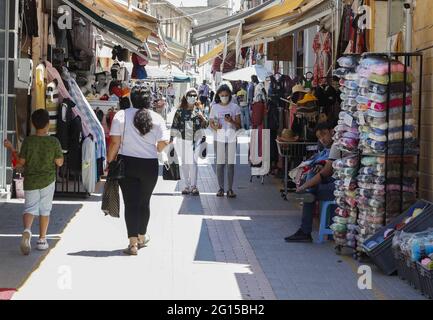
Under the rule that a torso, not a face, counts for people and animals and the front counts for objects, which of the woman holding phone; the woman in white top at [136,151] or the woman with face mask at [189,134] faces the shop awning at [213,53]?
the woman in white top

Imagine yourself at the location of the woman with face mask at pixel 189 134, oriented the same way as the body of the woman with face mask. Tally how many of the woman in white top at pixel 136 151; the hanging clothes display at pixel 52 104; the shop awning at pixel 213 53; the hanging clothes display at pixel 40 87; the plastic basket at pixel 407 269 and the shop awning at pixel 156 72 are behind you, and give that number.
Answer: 2

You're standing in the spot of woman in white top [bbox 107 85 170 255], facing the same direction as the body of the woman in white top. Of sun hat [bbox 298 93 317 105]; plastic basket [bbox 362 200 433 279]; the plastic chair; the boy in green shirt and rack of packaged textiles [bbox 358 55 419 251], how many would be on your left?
1

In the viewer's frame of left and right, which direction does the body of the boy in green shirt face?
facing away from the viewer

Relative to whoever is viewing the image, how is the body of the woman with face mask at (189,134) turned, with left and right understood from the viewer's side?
facing the viewer

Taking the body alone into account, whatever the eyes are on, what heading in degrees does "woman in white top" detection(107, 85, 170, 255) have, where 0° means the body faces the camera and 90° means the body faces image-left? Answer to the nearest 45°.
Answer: approximately 180°

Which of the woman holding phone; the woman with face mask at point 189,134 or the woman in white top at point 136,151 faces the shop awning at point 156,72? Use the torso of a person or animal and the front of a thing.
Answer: the woman in white top

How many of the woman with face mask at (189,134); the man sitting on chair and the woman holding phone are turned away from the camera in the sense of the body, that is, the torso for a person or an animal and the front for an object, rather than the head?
0

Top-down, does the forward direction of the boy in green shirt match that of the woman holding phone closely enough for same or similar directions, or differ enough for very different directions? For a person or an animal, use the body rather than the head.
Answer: very different directions

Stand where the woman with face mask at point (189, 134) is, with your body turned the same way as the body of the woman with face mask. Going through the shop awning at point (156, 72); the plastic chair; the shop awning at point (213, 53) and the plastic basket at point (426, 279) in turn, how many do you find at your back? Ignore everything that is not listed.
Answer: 2

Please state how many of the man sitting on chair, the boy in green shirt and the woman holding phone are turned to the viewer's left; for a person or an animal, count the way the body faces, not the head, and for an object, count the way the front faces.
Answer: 1

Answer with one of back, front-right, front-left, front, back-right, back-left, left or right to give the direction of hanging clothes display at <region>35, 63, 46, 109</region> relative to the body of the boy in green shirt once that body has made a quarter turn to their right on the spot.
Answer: left

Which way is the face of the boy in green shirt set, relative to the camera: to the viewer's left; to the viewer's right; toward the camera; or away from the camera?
away from the camera

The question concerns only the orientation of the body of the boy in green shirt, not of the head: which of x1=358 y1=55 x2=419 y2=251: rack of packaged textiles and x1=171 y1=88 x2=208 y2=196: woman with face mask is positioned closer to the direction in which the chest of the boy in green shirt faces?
the woman with face mask
